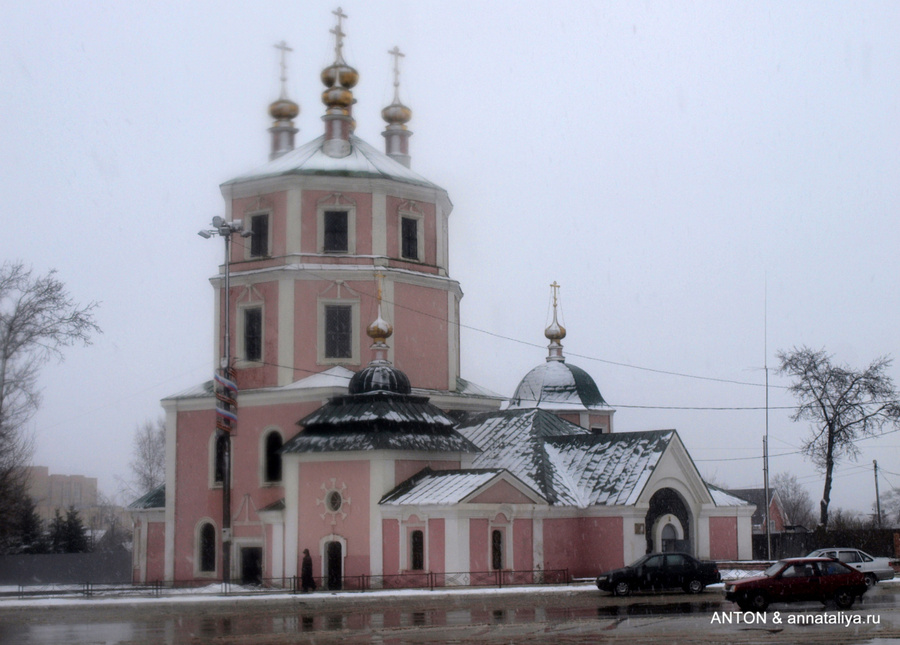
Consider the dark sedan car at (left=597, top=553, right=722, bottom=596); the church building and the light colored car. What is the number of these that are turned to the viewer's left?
2

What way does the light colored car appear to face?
to the viewer's left

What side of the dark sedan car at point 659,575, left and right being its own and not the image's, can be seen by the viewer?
left

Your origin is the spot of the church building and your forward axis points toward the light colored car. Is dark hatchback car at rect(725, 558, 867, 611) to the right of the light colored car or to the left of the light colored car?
right

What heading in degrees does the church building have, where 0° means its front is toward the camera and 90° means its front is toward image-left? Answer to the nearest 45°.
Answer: approximately 315°

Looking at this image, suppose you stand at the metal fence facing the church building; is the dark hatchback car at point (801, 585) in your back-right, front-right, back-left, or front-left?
back-right

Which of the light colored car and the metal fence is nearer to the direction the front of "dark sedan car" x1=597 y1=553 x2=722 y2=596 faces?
the metal fence
